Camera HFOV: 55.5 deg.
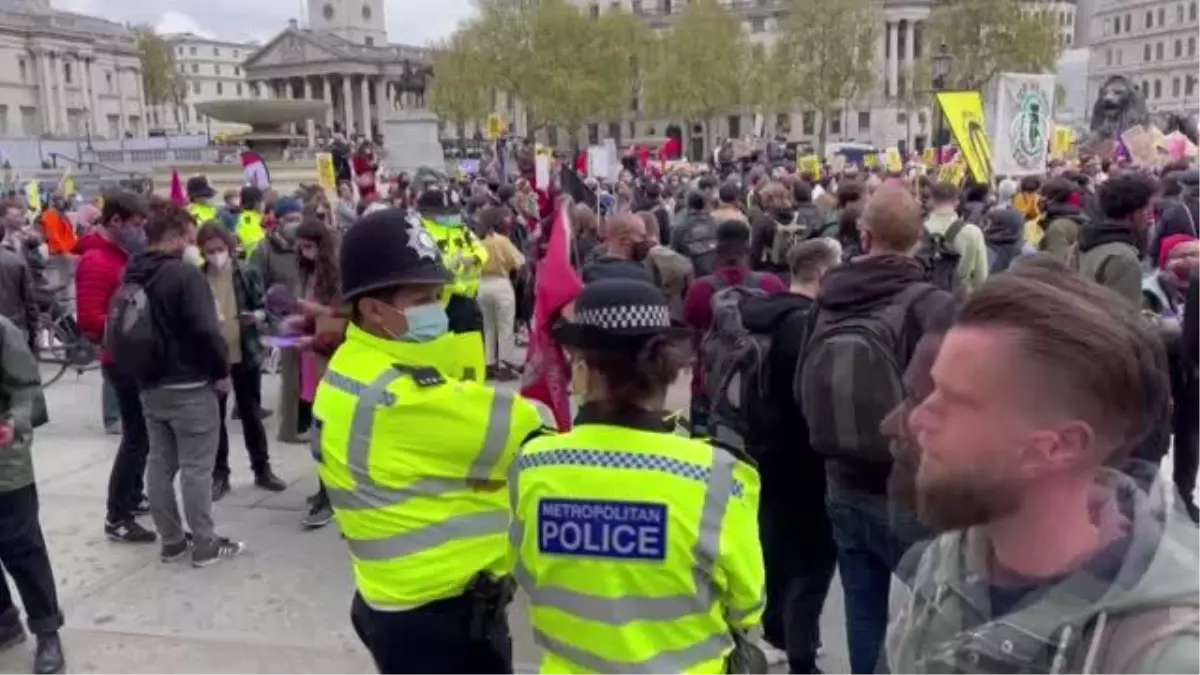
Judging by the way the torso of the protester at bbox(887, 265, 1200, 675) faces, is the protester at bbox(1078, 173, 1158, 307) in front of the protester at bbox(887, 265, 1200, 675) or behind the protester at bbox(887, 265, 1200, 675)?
behind

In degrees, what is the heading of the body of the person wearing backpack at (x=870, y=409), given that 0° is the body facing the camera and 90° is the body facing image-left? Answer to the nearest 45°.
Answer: approximately 180°

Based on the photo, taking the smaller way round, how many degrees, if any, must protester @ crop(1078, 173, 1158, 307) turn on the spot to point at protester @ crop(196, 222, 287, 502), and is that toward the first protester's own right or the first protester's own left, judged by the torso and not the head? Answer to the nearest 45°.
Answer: approximately 135° to the first protester's own left

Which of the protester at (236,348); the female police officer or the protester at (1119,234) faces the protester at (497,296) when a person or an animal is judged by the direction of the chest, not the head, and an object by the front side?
the female police officer

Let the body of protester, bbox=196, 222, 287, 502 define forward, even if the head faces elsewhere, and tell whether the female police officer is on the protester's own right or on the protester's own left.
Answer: on the protester's own left

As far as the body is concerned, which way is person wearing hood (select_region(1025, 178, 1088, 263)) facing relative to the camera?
away from the camera

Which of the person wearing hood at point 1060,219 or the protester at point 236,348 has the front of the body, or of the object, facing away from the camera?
the person wearing hood

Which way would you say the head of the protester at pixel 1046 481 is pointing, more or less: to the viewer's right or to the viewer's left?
to the viewer's left

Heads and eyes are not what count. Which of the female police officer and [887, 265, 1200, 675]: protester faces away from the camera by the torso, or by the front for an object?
the female police officer
